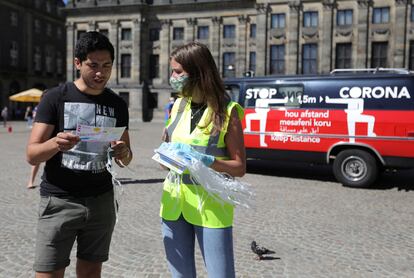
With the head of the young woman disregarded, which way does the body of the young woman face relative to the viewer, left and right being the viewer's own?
facing the viewer and to the left of the viewer

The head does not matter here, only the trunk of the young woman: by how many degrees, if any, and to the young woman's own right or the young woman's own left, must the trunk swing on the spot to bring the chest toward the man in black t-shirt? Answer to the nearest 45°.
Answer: approximately 45° to the young woman's own right
